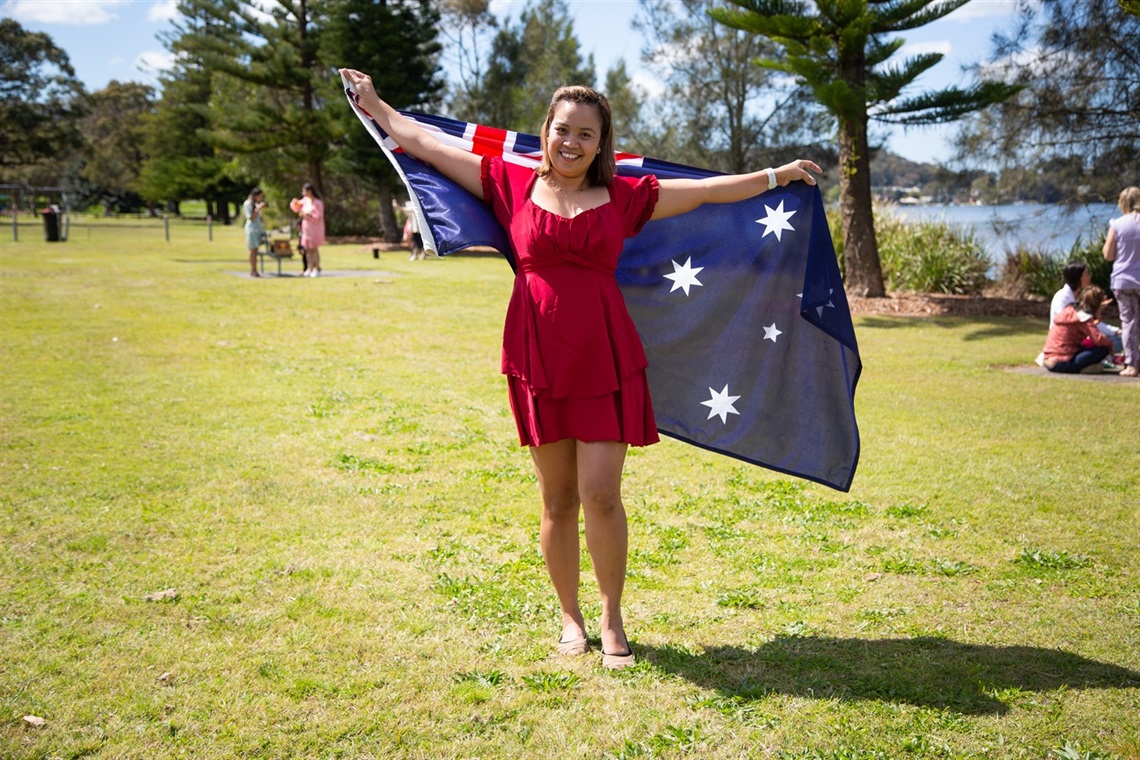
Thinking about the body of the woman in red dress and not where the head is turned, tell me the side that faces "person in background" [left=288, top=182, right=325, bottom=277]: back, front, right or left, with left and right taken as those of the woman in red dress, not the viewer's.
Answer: back

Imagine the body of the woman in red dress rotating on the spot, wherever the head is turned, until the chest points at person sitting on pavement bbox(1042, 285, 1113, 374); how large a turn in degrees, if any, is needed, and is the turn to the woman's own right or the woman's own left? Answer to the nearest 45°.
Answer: approximately 135° to the woman's own left

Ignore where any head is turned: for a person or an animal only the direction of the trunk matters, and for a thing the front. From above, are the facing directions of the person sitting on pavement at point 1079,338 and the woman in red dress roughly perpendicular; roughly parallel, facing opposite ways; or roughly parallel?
roughly perpendicular

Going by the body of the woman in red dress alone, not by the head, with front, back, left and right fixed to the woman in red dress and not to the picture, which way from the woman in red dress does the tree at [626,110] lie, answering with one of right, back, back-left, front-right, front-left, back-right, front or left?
back

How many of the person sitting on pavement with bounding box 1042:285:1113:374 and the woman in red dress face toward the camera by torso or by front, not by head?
1
